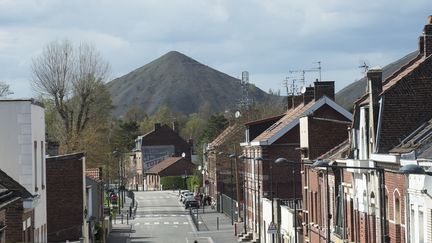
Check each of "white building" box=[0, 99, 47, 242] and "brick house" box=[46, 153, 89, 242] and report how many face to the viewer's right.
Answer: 2

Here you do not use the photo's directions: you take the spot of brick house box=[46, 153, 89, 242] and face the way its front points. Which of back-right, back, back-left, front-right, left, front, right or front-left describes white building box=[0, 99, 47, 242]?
right

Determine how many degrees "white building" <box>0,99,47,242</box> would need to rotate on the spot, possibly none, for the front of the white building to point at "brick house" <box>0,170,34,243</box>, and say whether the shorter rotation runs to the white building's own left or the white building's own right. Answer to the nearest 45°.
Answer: approximately 90° to the white building's own right

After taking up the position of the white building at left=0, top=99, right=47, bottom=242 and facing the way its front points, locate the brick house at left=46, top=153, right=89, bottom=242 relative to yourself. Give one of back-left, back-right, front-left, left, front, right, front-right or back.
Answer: left

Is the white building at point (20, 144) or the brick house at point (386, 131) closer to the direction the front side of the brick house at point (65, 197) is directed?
the brick house

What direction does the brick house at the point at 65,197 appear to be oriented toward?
to the viewer's right

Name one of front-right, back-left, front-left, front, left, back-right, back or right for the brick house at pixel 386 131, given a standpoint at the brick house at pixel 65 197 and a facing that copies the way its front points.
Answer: front-right

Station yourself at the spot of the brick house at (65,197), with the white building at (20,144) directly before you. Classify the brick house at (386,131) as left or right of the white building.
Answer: left

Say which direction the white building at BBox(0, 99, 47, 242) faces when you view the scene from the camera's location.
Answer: facing to the right of the viewer

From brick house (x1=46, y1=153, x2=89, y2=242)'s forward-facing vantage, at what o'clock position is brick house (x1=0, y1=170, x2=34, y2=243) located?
brick house (x1=0, y1=170, x2=34, y2=243) is roughly at 3 o'clock from brick house (x1=46, y1=153, x2=89, y2=242).
